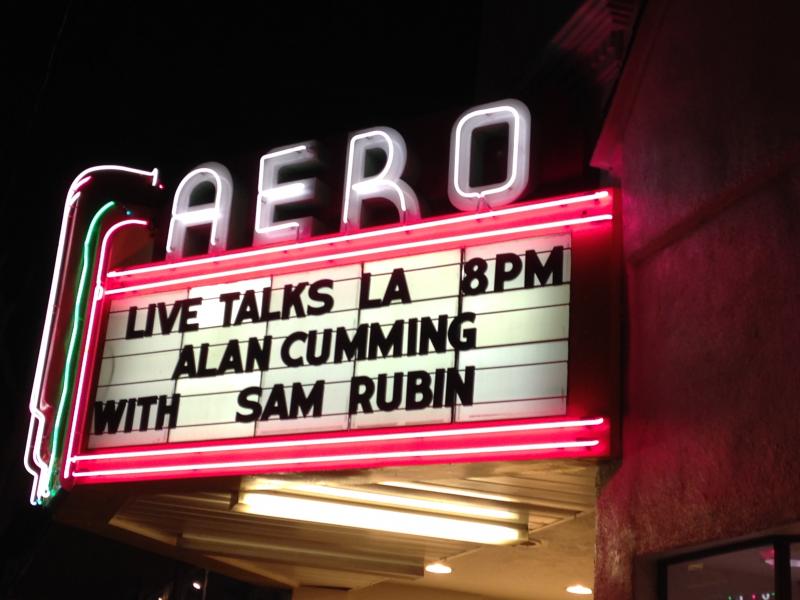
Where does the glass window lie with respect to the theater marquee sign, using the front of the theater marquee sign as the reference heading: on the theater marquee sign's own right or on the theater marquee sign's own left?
on the theater marquee sign's own left

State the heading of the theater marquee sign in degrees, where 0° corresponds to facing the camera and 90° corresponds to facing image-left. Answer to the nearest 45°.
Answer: approximately 45°
